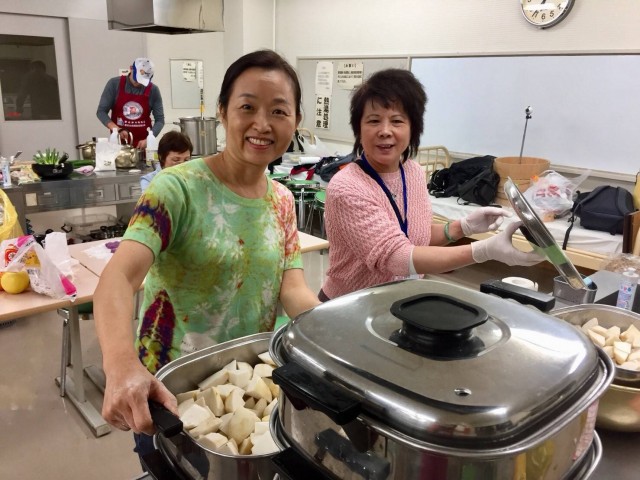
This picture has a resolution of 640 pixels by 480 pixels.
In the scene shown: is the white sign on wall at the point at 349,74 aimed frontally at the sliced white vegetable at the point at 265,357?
yes

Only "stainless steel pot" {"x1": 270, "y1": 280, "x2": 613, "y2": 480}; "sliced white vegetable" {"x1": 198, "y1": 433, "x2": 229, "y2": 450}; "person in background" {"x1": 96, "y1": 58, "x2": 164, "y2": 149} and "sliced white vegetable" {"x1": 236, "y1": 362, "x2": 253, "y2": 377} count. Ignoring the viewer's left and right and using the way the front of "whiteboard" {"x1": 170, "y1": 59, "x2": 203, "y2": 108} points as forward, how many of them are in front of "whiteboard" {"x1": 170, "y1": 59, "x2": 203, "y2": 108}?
4

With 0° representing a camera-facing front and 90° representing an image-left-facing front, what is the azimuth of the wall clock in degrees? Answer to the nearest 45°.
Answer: approximately 0°

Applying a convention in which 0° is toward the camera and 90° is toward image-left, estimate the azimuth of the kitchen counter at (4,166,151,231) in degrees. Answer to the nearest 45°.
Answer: approximately 0°

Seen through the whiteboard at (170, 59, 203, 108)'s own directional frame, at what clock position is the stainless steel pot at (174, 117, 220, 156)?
The stainless steel pot is roughly at 12 o'clock from the whiteboard.

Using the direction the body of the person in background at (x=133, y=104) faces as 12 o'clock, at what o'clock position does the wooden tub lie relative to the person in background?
The wooden tub is roughly at 10 o'clock from the person in background.
